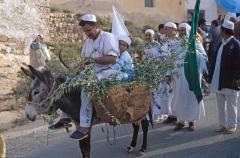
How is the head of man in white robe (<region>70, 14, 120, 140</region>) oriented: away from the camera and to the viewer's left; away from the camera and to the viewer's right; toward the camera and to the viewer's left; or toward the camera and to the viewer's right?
toward the camera and to the viewer's left
